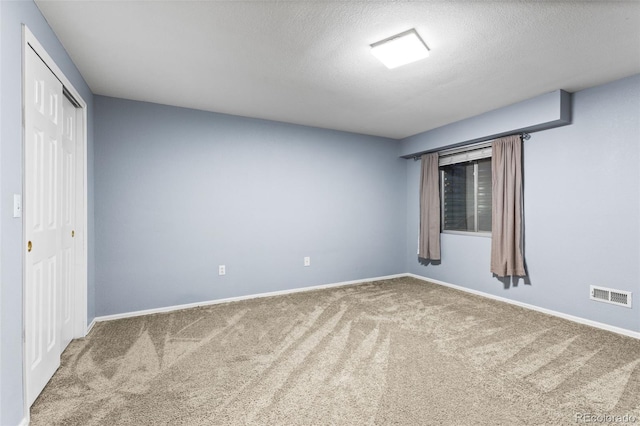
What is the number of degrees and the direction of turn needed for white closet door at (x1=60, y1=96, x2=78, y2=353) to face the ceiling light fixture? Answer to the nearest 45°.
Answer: approximately 45° to its right

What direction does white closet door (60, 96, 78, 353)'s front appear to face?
to the viewer's right

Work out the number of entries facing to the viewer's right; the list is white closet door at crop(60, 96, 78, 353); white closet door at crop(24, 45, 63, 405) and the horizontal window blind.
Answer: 2

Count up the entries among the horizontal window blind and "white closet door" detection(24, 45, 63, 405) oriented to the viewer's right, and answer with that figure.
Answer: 1

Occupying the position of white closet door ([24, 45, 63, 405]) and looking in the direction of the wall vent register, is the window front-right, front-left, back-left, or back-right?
front-left

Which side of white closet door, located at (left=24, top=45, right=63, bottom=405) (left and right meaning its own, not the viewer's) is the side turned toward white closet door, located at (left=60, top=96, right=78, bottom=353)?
left

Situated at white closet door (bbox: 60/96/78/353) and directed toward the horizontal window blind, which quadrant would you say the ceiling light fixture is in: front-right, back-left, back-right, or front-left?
front-right

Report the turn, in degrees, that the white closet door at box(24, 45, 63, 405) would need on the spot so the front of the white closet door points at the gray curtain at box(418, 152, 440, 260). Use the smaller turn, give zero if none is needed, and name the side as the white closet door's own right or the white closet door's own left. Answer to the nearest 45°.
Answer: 0° — it already faces it

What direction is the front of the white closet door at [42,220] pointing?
to the viewer's right

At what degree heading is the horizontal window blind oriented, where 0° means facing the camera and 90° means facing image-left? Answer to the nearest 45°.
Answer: approximately 45°

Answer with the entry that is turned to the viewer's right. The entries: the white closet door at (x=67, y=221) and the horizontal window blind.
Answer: the white closet door
